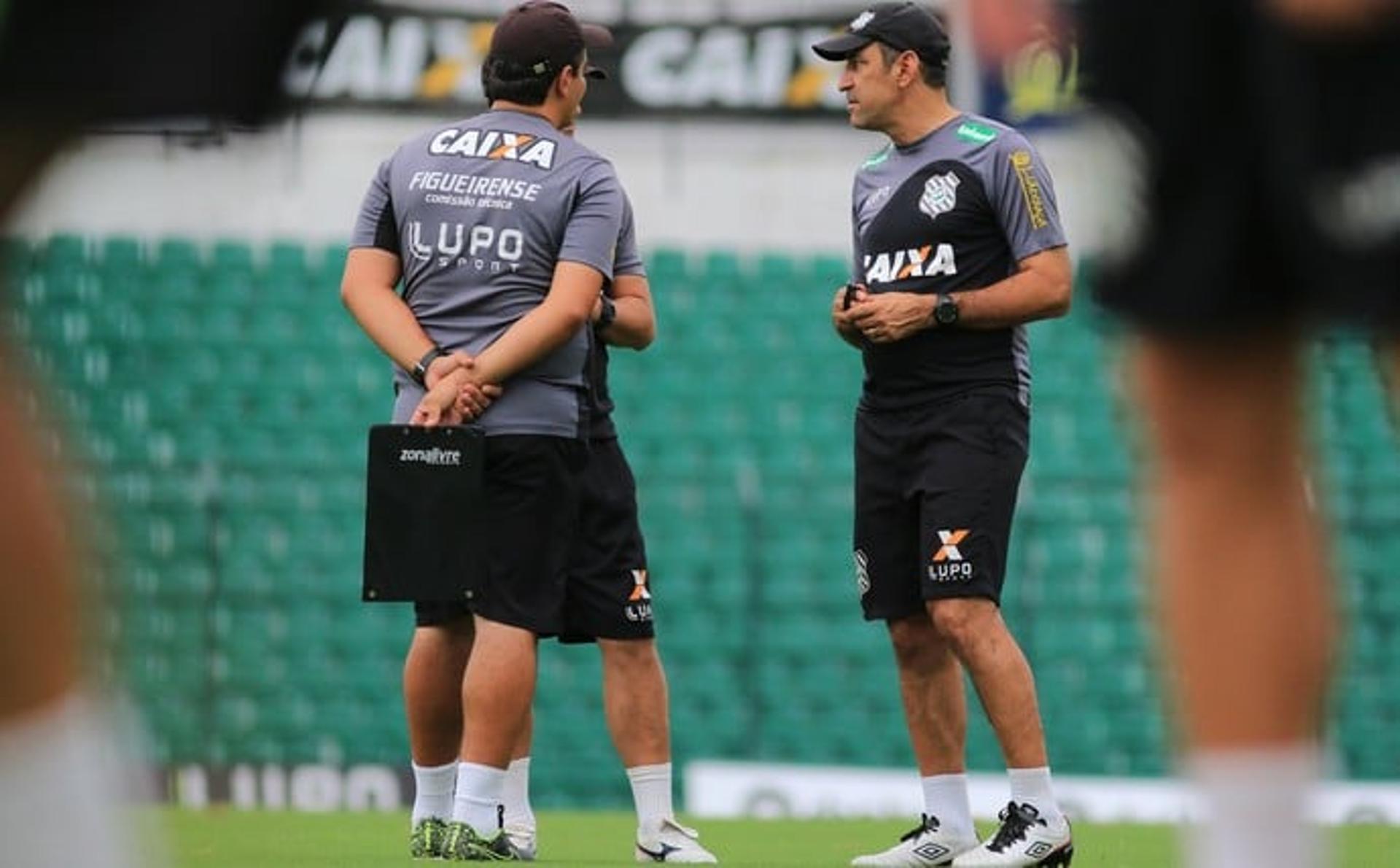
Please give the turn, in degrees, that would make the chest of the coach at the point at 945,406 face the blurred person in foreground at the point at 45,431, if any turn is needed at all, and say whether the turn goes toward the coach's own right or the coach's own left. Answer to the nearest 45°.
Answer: approximately 45° to the coach's own left

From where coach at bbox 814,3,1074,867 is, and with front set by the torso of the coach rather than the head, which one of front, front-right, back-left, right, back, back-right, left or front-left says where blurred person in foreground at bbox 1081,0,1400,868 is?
front-left

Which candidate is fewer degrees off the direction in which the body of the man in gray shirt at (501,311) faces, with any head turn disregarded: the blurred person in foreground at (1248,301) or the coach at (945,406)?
the coach

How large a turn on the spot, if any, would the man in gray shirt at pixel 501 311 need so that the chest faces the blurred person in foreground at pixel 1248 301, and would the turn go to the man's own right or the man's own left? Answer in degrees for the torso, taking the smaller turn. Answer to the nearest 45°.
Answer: approximately 135° to the man's own right

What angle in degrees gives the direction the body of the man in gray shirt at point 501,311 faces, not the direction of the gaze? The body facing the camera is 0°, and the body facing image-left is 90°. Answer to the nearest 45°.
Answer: approximately 225°

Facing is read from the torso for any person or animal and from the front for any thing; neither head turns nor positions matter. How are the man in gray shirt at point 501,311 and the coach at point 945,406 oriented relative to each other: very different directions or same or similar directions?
very different directions

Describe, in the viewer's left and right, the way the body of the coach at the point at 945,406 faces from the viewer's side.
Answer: facing the viewer and to the left of the viewer

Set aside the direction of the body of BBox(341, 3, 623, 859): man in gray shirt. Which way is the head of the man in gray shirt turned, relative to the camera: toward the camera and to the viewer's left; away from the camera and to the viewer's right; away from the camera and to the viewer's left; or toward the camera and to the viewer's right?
away from the camera and to the viewer's right

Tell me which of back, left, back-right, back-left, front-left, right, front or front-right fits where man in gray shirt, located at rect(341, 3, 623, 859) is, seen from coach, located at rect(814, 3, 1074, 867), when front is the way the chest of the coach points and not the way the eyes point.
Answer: front-right

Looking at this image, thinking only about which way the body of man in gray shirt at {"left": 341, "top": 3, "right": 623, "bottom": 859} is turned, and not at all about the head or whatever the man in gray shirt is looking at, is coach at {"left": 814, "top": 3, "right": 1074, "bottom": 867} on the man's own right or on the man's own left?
on the man's own right

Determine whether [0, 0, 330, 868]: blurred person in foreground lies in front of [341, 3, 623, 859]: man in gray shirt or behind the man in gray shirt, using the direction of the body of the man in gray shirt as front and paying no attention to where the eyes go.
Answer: behind
